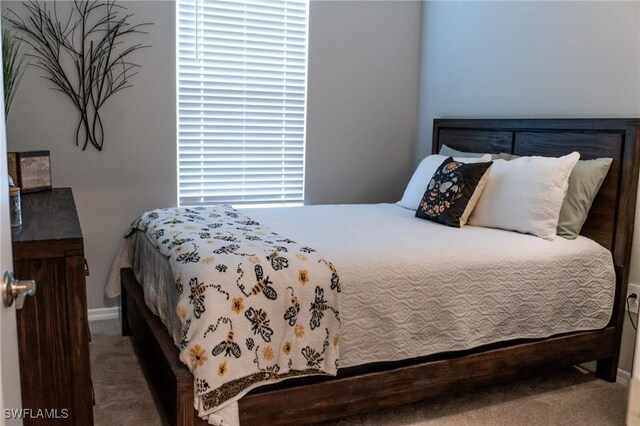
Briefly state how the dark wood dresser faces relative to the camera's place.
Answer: facing to the right of the viewer

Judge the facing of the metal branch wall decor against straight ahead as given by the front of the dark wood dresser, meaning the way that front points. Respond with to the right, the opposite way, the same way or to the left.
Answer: to the right

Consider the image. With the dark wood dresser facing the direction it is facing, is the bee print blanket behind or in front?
in front

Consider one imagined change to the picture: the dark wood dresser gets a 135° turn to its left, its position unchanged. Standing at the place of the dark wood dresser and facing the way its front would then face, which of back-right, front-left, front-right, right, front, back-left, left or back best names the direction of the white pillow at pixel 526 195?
back-right

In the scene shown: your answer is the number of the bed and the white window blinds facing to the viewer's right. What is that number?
0

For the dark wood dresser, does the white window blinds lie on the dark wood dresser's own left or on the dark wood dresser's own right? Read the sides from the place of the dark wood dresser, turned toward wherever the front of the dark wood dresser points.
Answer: on the dark wood dresser's own left

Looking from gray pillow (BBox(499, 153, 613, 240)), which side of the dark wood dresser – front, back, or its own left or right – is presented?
front

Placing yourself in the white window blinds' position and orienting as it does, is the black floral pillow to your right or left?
on your left

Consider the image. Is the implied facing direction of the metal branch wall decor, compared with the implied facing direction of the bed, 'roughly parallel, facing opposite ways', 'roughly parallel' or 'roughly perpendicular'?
roughly perpendicular

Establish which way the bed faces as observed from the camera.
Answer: facing the viewer and to the left of the viewer

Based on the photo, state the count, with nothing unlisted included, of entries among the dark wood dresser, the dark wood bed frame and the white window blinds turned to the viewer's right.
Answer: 1

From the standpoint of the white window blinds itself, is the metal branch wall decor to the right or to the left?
on its right
